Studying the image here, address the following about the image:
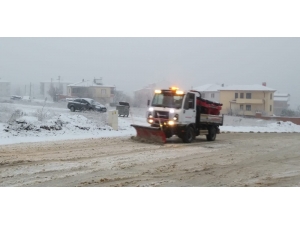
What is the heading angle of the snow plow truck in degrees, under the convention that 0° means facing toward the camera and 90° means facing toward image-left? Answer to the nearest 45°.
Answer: approximately 45°

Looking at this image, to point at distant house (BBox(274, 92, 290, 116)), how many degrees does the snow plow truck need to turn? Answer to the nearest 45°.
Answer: approximately 180°

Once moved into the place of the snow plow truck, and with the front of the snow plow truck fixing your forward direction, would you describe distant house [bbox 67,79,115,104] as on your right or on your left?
on your right

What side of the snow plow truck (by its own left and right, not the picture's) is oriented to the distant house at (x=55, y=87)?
right

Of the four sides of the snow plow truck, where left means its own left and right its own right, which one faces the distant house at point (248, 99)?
back

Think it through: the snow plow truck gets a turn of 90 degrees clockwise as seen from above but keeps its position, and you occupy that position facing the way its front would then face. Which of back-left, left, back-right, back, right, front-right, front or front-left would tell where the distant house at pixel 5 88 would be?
front
